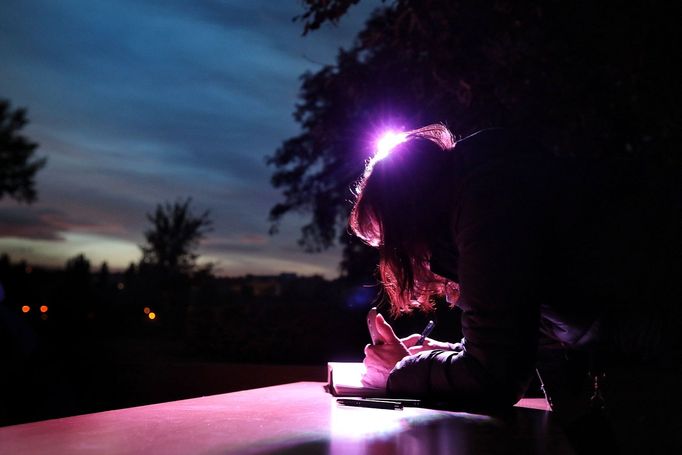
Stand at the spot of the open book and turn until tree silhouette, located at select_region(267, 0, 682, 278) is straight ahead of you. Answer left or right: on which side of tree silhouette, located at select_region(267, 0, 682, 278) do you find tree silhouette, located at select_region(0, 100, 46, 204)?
left

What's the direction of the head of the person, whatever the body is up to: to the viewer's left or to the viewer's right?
to the viewer's left

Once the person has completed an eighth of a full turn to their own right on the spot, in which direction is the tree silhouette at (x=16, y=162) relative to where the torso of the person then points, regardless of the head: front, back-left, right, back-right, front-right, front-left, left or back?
front

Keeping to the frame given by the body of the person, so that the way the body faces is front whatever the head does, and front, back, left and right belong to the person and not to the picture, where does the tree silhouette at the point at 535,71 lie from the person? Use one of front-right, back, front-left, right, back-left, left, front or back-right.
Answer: right

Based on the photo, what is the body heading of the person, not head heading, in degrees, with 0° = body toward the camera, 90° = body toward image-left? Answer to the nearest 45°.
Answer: approximately 90°
